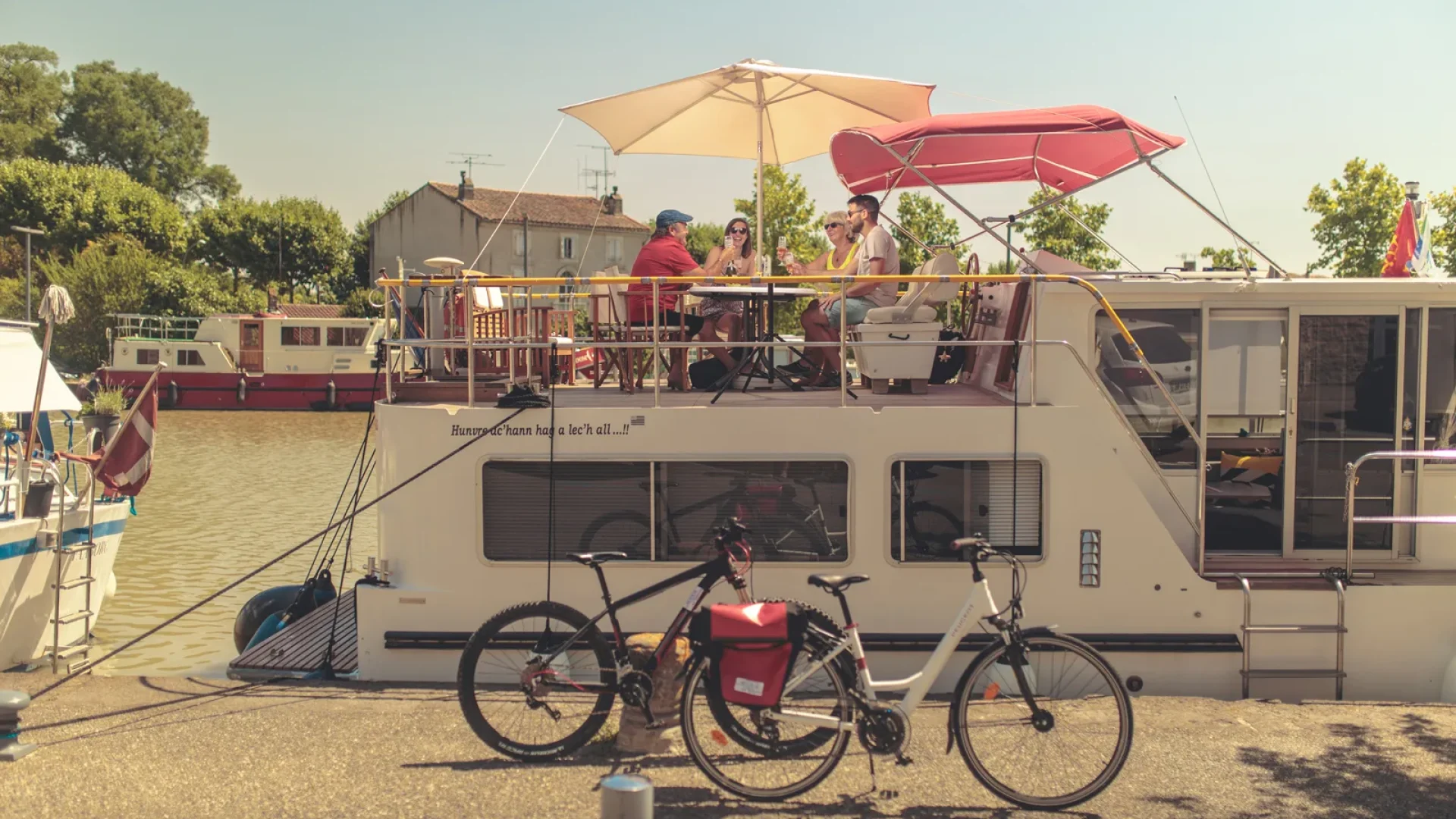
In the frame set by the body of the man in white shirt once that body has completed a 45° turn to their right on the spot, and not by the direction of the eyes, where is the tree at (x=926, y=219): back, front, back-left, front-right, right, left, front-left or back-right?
front-right

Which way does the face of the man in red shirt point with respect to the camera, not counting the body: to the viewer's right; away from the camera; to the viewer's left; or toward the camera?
to the viewer's right

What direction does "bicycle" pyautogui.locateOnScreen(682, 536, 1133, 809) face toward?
to the viewer's right

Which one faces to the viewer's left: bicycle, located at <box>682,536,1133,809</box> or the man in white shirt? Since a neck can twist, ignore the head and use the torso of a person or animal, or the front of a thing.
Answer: the man in white shirt

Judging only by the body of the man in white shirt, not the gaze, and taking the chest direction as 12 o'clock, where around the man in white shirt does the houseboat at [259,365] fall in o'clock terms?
The houseboat is roughly at 2 o'clock from the man in white shirt.

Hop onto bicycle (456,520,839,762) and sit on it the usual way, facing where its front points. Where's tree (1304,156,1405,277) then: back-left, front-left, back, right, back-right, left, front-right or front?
front-left

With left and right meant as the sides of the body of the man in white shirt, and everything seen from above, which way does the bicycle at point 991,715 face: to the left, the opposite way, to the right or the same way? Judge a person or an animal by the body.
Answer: the opposite way

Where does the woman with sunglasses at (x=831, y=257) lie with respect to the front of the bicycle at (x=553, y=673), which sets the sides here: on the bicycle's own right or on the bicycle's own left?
on the bicycle's own left

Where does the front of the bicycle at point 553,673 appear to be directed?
to the viewer's right

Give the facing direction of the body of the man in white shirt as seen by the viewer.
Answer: to the viewer's left

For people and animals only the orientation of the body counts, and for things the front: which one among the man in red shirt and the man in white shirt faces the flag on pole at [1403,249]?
the man in red shirt

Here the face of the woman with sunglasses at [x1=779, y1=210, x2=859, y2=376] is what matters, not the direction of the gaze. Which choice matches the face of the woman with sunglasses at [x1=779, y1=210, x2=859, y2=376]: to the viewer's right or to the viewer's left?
to the viewer's left

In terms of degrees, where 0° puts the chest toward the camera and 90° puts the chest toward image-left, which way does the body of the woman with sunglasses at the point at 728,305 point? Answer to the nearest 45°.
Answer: approximately 0°

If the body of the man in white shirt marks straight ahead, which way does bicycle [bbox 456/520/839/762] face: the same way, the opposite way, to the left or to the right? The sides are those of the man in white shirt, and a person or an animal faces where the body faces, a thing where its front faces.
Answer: the opposite way
